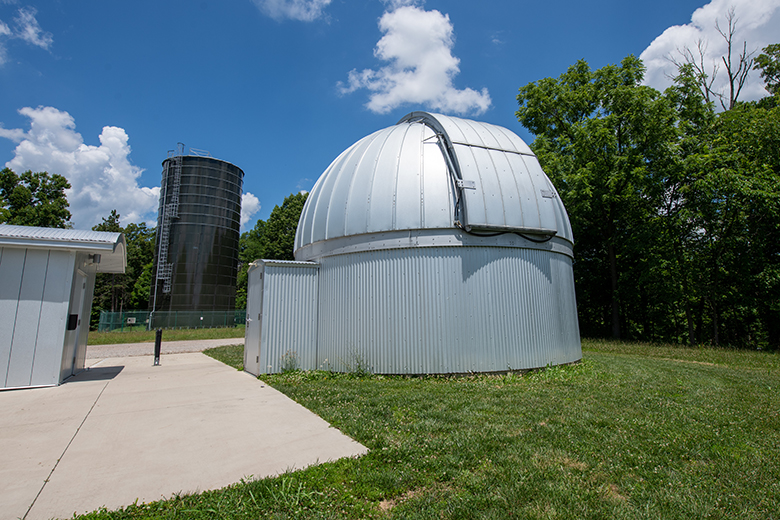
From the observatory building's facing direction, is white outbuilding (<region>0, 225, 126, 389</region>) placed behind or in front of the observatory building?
in front

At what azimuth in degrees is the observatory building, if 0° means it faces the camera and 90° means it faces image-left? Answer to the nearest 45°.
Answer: approximately 90°

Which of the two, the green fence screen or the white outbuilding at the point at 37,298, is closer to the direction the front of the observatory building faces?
the white outbuilding

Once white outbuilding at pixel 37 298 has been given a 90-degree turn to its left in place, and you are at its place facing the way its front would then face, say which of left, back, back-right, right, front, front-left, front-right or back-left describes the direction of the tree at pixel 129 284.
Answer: front

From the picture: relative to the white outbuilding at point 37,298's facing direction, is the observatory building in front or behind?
in front

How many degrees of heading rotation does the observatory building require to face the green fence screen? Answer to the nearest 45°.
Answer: approximately 45° to its right

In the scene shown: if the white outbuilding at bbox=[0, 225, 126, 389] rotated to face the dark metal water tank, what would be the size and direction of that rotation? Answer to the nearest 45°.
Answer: approximately 90° to its left

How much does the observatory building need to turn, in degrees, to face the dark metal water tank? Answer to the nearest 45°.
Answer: approximately 45° to its right

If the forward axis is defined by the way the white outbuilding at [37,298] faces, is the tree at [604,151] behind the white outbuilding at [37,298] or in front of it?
in front

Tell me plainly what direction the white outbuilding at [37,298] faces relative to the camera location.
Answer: facing to the right of the viewer

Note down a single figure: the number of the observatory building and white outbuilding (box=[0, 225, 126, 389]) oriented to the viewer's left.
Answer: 1

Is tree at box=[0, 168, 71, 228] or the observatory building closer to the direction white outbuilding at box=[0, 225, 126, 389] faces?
the observatory building

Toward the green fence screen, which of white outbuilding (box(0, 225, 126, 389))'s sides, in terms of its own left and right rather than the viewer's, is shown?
left
